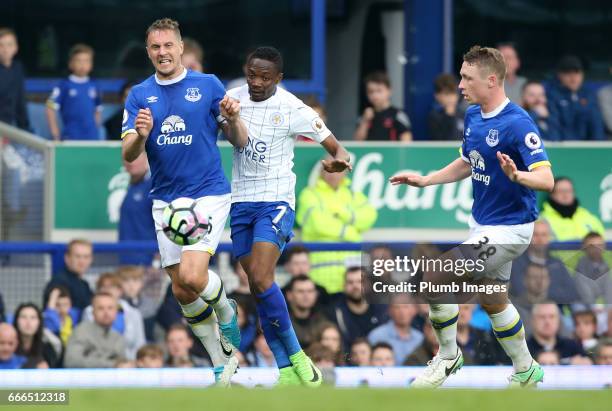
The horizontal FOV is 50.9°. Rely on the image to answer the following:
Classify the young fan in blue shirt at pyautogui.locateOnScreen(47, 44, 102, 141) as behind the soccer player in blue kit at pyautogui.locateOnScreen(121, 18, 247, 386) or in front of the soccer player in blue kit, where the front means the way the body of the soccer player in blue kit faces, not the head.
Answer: behind

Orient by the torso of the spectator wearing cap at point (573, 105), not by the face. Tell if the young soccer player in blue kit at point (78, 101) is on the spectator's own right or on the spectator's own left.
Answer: on the spectator's own right

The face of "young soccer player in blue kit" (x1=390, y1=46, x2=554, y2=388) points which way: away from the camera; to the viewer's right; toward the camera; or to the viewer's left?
to the viewer's left

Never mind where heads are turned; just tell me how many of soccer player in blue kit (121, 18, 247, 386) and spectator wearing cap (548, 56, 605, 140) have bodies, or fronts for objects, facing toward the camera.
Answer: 2

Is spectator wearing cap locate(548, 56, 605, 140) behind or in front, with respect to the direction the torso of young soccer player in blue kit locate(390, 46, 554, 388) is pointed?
behind
